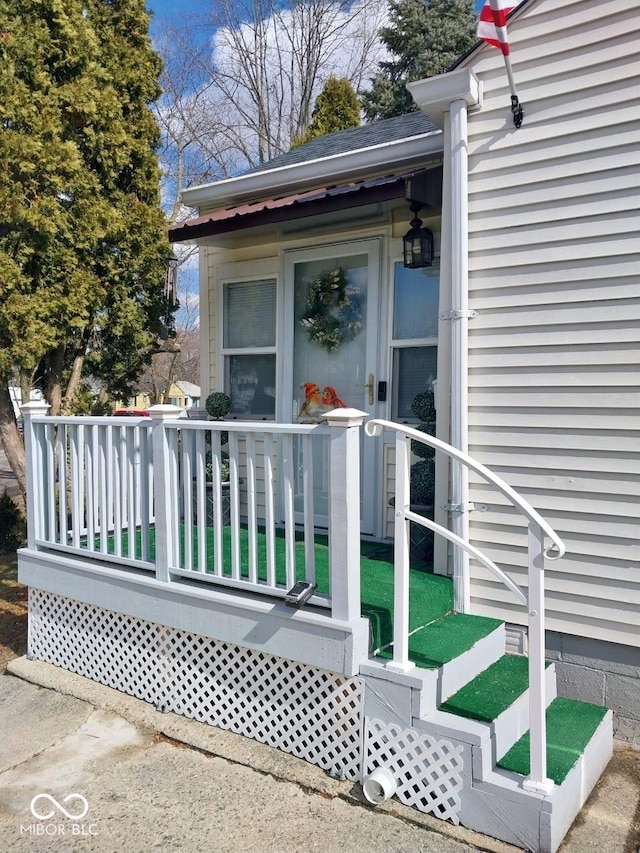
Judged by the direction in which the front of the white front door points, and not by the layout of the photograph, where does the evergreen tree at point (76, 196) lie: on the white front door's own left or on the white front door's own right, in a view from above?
on the white front door's own right

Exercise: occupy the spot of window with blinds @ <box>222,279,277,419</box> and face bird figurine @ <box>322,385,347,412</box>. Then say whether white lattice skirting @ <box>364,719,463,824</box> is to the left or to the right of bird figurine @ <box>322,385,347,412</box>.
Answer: right

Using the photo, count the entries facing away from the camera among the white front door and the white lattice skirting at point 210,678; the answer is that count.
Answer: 0

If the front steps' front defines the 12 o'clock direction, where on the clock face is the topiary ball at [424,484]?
The topiary ball is roughly at 7 o'clock from the front steps.

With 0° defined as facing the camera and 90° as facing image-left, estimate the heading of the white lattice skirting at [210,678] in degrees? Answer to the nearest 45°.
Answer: approximately 45°

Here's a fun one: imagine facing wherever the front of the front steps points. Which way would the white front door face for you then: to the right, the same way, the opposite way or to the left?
to the right

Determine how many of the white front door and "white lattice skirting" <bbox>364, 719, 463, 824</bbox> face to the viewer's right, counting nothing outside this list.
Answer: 0

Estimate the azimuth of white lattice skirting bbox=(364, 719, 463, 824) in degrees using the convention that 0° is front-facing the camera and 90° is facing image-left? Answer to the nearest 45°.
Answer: approximately 45°
